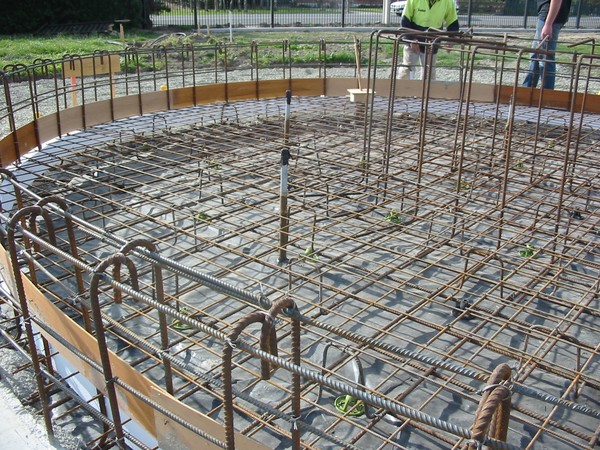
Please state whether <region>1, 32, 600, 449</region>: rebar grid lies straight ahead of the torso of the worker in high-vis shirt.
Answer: yes

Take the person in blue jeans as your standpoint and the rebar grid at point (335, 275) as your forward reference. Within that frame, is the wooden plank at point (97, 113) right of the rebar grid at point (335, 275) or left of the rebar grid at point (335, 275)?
right

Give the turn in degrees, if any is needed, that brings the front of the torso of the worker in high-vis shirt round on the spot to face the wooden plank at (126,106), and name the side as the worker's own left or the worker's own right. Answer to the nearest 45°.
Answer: approximately 45° to the worker's own right

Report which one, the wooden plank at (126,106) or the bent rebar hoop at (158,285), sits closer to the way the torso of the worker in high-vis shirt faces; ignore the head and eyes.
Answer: the bent rebar hoop

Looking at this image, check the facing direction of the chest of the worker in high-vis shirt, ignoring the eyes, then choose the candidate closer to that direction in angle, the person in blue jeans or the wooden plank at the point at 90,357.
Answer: the wooden plank

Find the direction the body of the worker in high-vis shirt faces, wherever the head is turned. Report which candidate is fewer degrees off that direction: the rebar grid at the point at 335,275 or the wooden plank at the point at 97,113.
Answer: the rebar grid

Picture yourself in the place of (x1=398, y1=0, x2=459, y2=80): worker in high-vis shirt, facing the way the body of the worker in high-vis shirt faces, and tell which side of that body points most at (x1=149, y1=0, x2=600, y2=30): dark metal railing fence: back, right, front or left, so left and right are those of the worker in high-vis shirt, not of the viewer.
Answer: back

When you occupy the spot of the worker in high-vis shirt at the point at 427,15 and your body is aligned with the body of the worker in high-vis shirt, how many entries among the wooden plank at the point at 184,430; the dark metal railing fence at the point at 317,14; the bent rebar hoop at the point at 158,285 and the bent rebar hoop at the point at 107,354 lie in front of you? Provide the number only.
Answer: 3

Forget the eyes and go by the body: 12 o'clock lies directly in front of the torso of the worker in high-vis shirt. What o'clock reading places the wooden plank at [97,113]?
The wooden plank is roughly at 2 o'clock from the worker in high-vis shirt.

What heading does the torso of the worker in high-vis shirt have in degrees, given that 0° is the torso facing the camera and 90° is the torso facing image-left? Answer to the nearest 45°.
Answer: approximately 0°

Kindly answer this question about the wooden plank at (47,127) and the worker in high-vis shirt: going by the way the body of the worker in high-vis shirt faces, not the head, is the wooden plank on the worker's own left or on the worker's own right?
on the worker's own right

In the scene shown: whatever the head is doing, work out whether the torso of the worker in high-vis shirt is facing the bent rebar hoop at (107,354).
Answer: yes
